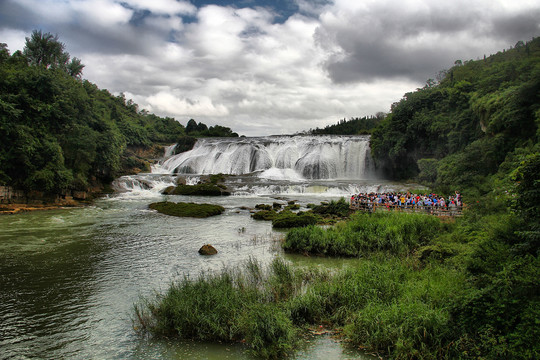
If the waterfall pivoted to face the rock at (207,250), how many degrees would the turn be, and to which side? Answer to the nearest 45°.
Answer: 0° — it already faces it

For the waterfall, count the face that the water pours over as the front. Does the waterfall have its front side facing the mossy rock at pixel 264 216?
yes

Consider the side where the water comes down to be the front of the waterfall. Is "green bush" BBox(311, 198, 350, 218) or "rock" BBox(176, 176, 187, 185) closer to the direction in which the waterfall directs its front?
the green bush

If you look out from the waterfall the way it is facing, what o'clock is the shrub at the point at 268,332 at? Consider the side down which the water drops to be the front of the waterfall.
The shrub is roughly at 12 o'clock from the waterfall.

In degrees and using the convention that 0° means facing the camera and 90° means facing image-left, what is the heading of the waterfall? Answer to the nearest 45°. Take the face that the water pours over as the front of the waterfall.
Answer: approximately 0°

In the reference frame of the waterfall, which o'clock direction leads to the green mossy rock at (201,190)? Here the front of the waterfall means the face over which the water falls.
The green mossy rock is roughly at 1 o'clock from the waterfall.

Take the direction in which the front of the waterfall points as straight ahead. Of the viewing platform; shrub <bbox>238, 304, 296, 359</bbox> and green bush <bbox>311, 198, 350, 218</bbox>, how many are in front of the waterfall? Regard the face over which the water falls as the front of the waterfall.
3

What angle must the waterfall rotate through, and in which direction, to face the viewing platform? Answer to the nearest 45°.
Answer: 0° — it already faces it

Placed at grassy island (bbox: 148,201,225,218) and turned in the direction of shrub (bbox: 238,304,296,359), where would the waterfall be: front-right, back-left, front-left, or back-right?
back-left

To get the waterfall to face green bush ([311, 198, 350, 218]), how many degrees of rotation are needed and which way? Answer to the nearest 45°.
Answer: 0° — it already faces it

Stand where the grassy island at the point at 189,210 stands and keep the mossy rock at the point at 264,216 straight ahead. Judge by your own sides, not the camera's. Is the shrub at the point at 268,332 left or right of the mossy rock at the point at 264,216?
right
